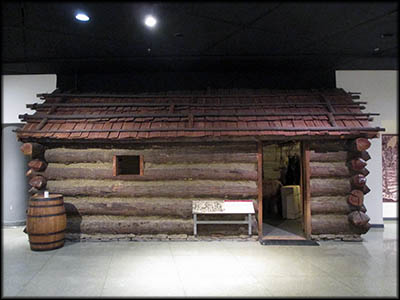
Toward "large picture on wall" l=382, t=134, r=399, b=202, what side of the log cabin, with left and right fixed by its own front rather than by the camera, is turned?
left

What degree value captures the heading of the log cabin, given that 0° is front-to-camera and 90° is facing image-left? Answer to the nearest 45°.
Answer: approximately 0°

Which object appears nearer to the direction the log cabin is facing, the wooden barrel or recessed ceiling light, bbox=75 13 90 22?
the recessed ceiling light

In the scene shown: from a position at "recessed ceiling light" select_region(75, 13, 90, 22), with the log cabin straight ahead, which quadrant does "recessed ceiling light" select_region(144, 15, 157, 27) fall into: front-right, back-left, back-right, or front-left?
front-right

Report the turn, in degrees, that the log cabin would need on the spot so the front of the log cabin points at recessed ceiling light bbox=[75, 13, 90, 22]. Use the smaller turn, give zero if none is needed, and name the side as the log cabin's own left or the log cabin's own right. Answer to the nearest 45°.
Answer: approximately 45° to the log cabin's own right

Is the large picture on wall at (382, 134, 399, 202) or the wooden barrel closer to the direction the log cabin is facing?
the wooden barrel
